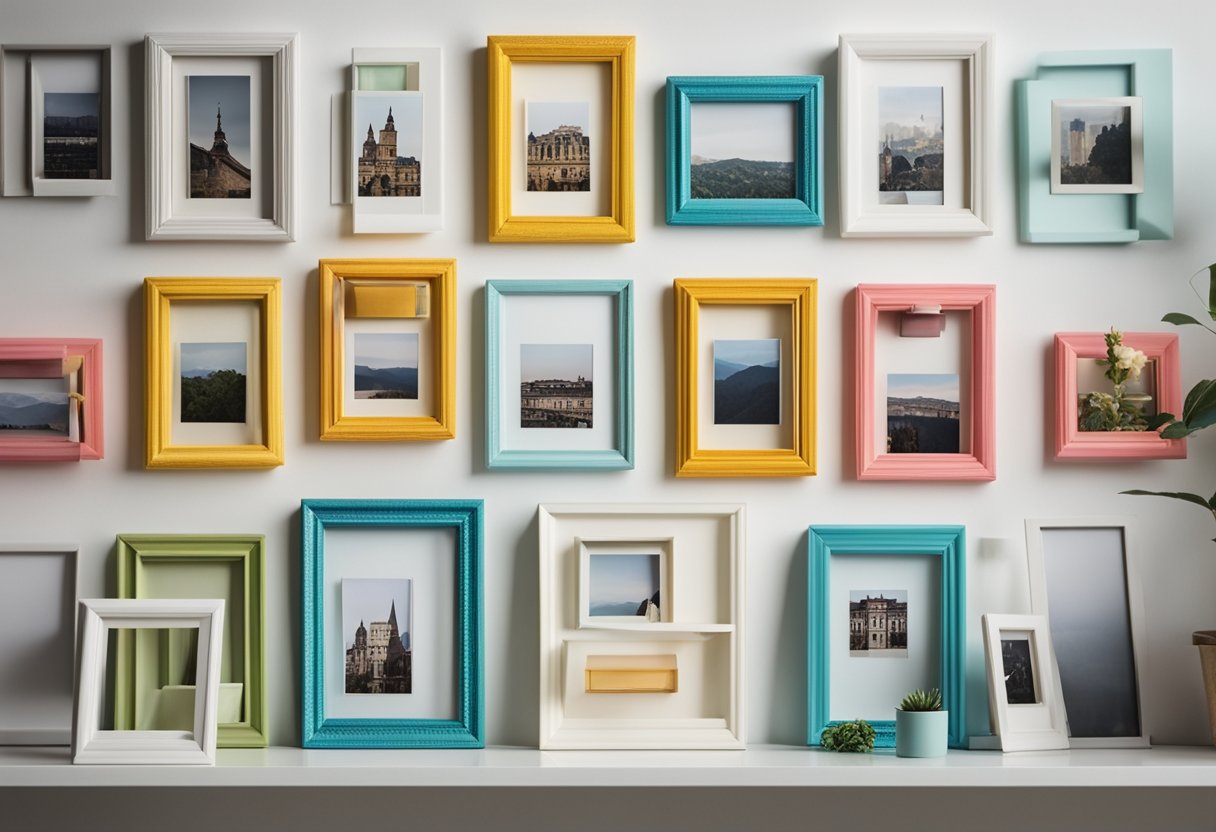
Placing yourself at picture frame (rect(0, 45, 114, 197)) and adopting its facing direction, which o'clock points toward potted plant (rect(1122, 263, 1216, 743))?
The potted plant is roughly at 10 o'clock from the picture frame.

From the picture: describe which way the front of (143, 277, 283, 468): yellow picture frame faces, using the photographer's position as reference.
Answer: facing the viewer

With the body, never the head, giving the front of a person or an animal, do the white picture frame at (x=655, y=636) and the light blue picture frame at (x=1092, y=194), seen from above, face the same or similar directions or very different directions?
same or similar directions

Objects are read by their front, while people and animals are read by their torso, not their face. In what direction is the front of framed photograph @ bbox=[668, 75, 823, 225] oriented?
toward the camera

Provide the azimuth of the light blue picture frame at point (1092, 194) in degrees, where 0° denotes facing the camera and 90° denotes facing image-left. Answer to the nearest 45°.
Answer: approximately 0°

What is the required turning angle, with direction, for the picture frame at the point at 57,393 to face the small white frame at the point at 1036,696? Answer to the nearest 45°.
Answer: approximately 45° to its left

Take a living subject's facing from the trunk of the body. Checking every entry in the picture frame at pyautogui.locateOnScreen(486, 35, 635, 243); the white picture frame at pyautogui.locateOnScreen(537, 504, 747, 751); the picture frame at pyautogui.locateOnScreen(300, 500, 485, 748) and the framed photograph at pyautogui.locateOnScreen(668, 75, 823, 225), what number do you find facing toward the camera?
4

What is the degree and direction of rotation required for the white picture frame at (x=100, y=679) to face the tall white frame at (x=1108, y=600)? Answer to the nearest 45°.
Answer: approximately 90° to its left

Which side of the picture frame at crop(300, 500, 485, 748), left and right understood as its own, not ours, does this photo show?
front

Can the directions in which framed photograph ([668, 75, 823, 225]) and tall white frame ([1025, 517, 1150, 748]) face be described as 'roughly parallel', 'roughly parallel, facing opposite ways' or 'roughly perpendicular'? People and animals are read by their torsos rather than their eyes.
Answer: roughly parallel

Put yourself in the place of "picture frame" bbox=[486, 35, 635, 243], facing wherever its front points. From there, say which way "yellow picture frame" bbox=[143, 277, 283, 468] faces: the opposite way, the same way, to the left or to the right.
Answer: the same way

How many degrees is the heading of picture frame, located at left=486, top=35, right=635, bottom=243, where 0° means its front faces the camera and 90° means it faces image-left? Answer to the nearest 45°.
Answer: approximately 0°
